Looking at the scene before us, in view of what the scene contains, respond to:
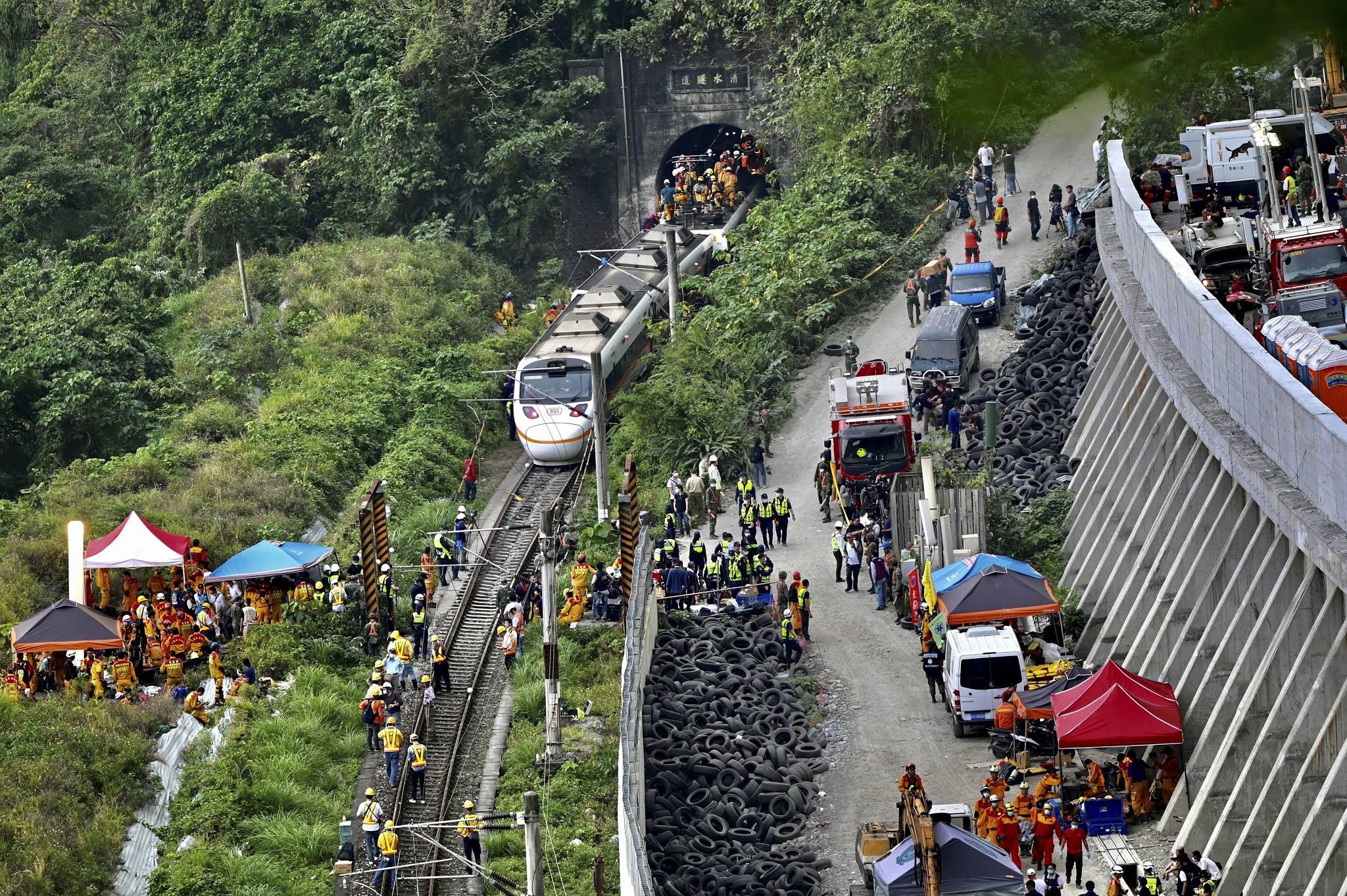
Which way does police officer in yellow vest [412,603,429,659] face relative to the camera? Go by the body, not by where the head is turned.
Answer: away from the camera

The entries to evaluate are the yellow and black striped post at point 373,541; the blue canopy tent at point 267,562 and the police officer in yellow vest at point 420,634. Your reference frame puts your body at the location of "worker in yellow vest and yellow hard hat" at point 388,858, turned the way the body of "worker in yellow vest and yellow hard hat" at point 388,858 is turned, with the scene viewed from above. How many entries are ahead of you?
3

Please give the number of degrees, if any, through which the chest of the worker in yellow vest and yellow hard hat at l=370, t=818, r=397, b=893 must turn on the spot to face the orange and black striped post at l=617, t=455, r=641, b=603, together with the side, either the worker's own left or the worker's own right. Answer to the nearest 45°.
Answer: approximately 45° to the worker's own right

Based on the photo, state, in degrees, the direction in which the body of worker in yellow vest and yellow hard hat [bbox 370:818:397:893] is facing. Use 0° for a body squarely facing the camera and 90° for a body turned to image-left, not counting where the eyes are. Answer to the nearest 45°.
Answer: approximately 180°
